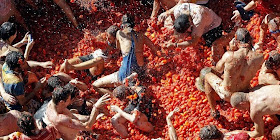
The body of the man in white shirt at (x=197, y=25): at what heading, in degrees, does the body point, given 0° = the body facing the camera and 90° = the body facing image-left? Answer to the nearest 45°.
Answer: approximately 45°

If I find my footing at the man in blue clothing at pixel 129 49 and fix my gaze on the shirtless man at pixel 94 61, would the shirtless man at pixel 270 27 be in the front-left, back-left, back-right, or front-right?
back-right

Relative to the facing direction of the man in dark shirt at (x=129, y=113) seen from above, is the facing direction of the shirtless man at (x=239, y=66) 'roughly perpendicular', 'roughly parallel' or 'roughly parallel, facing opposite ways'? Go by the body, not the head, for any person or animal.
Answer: roughly perpendicular

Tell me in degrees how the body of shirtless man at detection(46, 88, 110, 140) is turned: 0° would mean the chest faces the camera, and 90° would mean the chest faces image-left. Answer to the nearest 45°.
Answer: approximately 225°

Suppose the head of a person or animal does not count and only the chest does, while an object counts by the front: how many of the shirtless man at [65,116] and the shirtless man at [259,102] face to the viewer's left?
1
